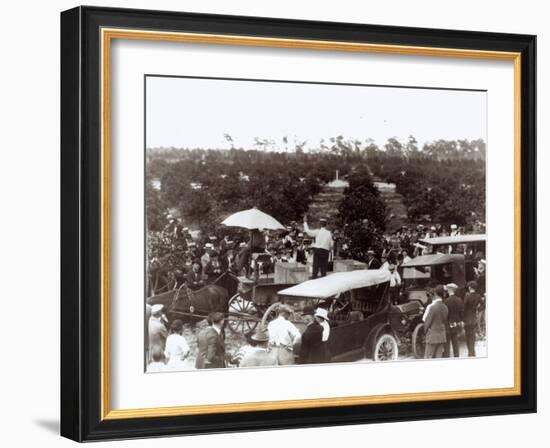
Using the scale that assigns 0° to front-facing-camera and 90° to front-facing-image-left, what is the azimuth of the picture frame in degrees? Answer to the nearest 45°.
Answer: approximately 315°
